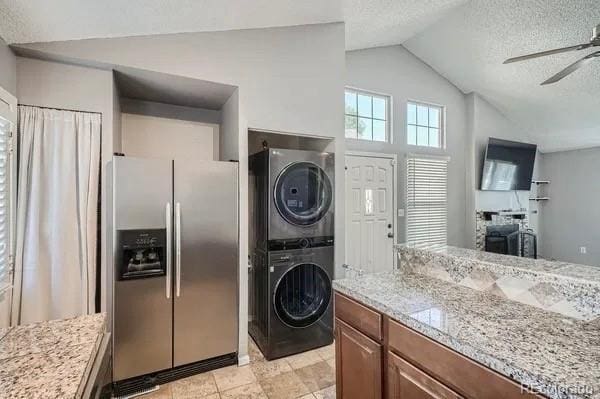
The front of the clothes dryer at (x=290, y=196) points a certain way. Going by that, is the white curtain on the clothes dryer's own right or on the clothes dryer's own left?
on the clothes dryer's own right

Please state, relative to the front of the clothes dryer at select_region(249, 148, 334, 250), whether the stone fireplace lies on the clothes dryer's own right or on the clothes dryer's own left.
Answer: on the clothes dryer's own left

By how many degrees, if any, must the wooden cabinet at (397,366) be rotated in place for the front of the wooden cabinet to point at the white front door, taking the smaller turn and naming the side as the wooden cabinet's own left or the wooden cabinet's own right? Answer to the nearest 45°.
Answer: approximately 135° to the wooden cabinet's own right

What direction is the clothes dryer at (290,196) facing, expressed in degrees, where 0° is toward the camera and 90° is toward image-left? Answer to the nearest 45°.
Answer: approximately 315°
